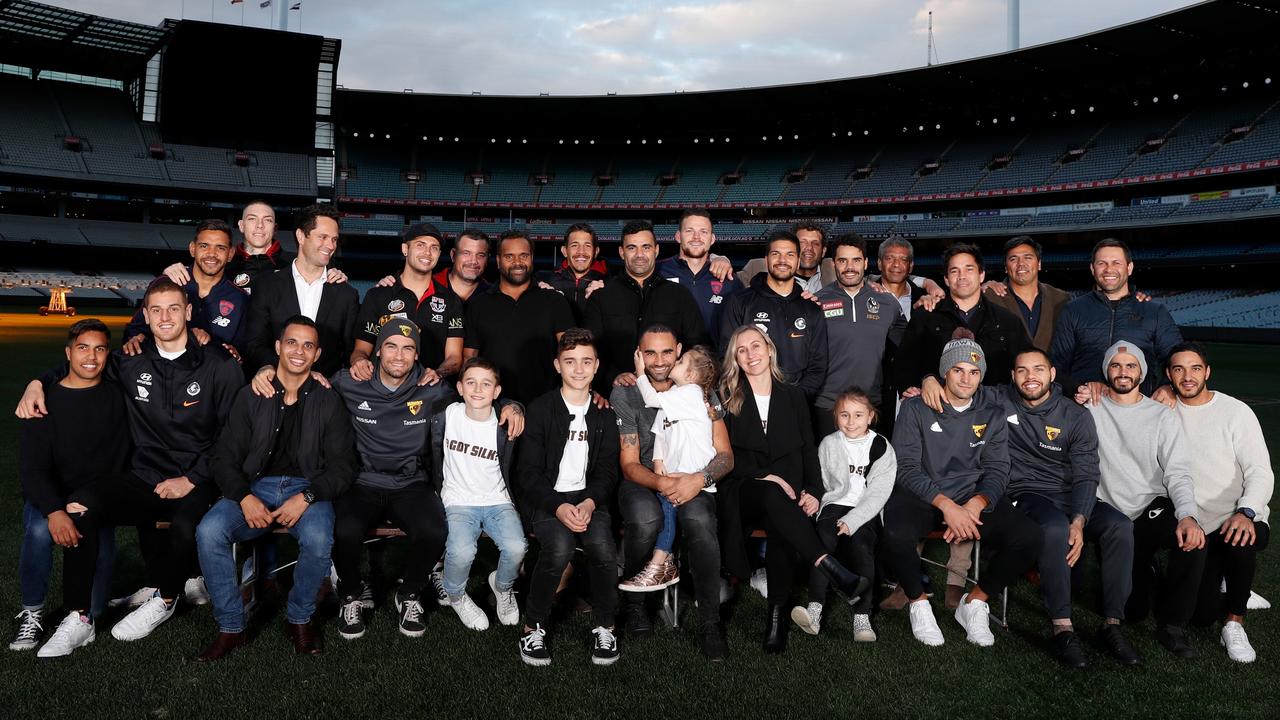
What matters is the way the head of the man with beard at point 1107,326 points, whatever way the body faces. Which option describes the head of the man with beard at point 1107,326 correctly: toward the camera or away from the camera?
toward the camera

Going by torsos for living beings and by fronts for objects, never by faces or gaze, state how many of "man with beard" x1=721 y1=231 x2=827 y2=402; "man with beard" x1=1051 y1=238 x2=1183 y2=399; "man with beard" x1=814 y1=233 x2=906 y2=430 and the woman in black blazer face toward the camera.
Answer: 4

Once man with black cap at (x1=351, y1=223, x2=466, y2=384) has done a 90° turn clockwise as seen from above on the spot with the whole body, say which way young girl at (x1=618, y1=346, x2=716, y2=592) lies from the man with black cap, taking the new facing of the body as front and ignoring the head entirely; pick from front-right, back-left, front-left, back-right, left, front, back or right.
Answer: back-left

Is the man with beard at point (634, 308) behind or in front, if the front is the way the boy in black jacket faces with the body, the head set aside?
behind

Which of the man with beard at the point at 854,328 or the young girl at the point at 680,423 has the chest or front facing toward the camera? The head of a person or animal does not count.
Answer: the man with beard

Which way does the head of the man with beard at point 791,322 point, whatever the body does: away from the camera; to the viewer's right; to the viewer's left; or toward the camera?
toward the camera

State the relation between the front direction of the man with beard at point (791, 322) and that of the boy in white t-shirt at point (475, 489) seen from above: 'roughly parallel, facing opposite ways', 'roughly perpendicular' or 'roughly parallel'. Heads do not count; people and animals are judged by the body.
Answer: roughly parallel

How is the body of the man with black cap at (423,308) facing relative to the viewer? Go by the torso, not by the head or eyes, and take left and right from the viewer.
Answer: facing the viewer

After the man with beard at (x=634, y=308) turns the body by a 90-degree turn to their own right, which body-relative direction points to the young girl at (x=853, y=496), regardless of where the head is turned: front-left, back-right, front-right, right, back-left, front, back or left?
back-left

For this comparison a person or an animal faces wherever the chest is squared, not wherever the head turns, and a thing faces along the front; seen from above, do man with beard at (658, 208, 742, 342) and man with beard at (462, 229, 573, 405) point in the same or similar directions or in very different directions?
same or similar directions

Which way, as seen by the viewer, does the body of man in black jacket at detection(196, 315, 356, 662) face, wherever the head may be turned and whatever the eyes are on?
toward the camera

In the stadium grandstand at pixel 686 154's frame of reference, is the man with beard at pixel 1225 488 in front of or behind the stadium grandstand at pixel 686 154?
in front

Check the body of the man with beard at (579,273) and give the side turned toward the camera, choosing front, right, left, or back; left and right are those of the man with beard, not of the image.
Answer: front

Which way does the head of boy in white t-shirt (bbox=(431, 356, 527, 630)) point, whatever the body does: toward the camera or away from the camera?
toward the camera
